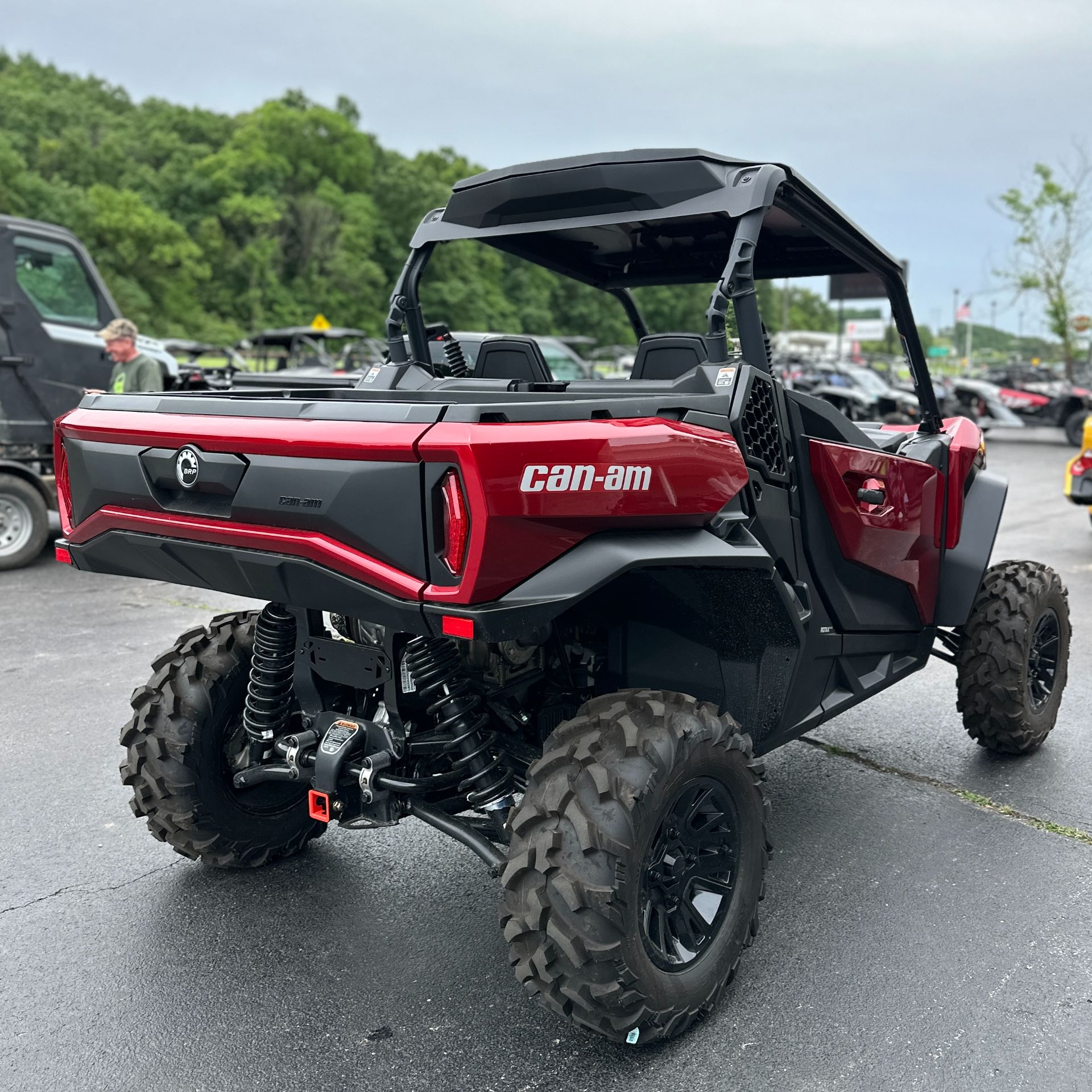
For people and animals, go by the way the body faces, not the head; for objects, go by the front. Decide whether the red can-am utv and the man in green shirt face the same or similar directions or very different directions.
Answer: very different directions

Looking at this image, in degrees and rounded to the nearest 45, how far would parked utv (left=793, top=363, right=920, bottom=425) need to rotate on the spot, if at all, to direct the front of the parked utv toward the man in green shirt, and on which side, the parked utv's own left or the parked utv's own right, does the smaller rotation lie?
approximately 45° to the parked utv's own right

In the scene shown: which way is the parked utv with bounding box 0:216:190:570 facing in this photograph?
to the viewer's right

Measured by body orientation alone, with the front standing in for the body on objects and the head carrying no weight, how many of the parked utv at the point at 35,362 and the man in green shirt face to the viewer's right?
1

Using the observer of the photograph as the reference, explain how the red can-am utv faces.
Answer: facing away from the viewer and to the right of the viewer
